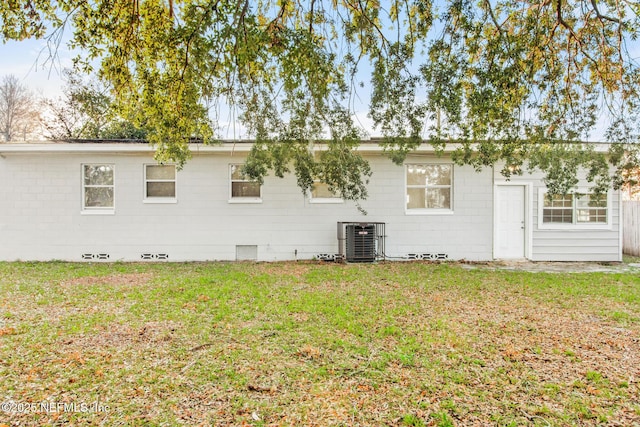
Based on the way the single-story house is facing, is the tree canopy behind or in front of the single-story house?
behind

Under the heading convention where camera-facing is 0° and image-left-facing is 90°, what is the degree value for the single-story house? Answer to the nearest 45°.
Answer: approximately 180°
